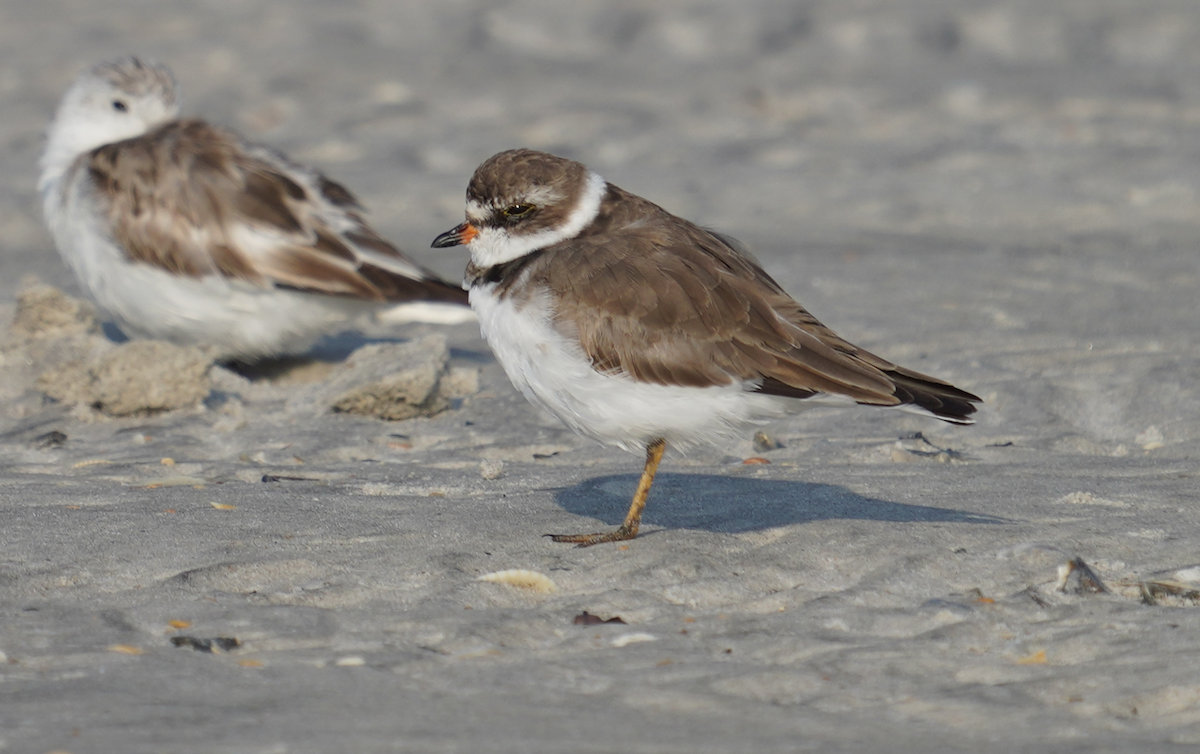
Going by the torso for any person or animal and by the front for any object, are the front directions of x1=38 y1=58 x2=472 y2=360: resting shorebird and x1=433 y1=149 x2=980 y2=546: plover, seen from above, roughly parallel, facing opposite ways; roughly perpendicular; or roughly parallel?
roughly parallel

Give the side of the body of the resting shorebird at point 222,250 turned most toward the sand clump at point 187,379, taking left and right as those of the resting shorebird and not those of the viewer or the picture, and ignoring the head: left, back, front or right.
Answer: left

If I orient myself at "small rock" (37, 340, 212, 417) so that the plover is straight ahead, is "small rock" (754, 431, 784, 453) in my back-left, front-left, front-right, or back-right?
front-left

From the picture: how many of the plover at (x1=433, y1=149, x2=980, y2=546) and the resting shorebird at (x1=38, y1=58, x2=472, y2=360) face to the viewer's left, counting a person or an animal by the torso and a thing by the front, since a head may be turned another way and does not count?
2

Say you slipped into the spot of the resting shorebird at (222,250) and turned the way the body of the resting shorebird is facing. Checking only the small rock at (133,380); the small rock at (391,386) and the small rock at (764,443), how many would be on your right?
0

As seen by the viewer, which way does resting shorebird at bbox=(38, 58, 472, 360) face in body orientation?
to the viewer's left

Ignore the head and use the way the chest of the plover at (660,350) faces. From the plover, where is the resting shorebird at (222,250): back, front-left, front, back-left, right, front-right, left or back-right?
front-right

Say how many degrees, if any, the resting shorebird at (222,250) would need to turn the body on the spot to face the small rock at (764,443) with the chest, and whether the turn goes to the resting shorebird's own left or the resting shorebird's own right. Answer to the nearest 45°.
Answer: approximately 135° to the resting shorebird's own left

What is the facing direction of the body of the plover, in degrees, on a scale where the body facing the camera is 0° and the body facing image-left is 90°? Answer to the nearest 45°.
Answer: approximately 90°
